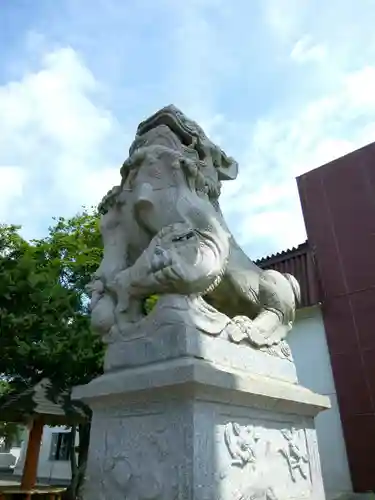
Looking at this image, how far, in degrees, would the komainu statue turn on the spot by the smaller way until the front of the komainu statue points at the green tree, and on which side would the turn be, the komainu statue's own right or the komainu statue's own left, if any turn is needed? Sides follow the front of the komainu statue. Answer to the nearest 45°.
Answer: approximately 90° to the komainu statue's own right

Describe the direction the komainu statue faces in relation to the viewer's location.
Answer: facing the viewer and to the left of the viewer
